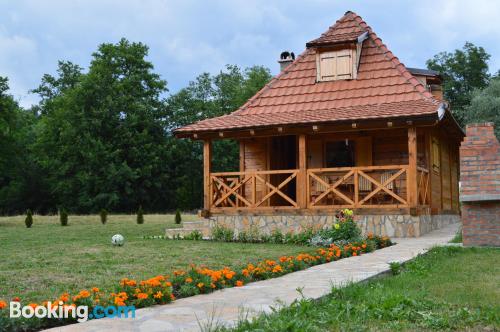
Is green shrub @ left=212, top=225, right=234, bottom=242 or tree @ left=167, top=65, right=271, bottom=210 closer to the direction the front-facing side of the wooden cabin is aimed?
the green shrub

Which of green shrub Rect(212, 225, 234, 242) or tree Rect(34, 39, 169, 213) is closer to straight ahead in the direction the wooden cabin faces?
the green shrub

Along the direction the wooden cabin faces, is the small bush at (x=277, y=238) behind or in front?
in front

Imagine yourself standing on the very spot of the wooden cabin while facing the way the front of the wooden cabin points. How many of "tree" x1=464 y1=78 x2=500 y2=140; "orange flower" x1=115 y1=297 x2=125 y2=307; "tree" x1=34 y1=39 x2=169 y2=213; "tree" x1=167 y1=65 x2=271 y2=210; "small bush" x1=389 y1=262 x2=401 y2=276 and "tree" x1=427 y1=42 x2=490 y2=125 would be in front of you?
2

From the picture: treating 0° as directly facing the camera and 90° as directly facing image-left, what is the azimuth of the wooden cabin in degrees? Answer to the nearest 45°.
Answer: approximately 0°

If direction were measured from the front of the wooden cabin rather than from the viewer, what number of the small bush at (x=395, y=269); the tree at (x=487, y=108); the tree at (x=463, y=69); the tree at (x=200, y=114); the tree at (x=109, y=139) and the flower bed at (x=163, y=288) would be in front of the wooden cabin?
2

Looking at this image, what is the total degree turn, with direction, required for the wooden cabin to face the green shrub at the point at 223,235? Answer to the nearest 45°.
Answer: approximately 45° to its right

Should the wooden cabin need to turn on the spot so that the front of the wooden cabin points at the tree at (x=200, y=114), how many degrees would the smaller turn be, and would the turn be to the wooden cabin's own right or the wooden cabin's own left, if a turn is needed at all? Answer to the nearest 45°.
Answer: approximately 180°

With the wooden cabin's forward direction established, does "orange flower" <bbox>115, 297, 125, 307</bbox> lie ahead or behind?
ahead

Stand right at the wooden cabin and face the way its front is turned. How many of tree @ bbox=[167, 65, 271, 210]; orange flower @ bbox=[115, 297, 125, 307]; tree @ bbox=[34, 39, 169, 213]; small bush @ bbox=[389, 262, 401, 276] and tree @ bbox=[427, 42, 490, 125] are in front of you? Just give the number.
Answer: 2

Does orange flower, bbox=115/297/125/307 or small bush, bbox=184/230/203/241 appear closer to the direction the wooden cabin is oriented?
the orange flower

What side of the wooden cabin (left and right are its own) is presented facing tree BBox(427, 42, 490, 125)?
back

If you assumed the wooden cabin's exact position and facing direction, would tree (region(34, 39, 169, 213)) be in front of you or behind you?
behind
